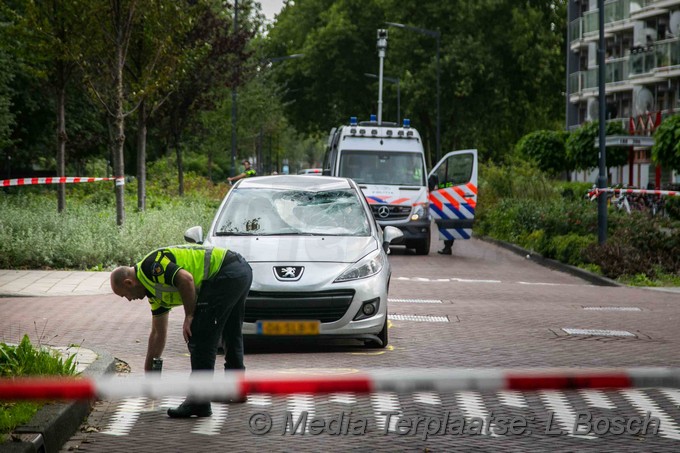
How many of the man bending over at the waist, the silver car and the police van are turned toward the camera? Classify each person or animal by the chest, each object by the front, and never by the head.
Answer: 2

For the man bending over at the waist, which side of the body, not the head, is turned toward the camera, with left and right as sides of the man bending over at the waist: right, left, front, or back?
left

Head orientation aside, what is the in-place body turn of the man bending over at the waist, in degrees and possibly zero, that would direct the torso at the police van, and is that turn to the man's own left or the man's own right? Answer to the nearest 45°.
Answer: approximately 90° to the man's own right

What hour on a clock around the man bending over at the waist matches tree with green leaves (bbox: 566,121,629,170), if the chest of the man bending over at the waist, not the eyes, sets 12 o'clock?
The tree with green leaves is roughly at 4 o'clock from the man bending over at the waist.

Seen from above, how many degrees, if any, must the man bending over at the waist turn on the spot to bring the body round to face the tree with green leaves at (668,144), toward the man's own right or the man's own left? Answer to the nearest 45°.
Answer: approximately 135° to the man's own right

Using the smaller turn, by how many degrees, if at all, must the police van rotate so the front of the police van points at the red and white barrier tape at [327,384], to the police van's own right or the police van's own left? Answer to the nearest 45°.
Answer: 0° — it already faces it

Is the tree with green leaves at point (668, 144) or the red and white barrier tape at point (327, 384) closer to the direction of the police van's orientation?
the red and white barrier tape

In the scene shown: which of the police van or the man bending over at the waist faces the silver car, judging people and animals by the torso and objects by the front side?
the police van

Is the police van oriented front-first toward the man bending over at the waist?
yes

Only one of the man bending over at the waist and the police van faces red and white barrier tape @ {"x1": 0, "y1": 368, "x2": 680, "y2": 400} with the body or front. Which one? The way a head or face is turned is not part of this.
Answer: the police van

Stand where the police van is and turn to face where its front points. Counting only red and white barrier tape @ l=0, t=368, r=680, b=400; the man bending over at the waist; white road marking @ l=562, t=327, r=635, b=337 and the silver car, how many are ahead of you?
4

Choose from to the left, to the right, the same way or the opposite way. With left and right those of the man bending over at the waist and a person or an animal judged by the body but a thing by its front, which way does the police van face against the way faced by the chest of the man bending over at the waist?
to the left

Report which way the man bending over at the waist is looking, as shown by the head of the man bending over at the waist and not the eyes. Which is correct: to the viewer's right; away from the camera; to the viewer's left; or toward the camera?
to the viewer's left
